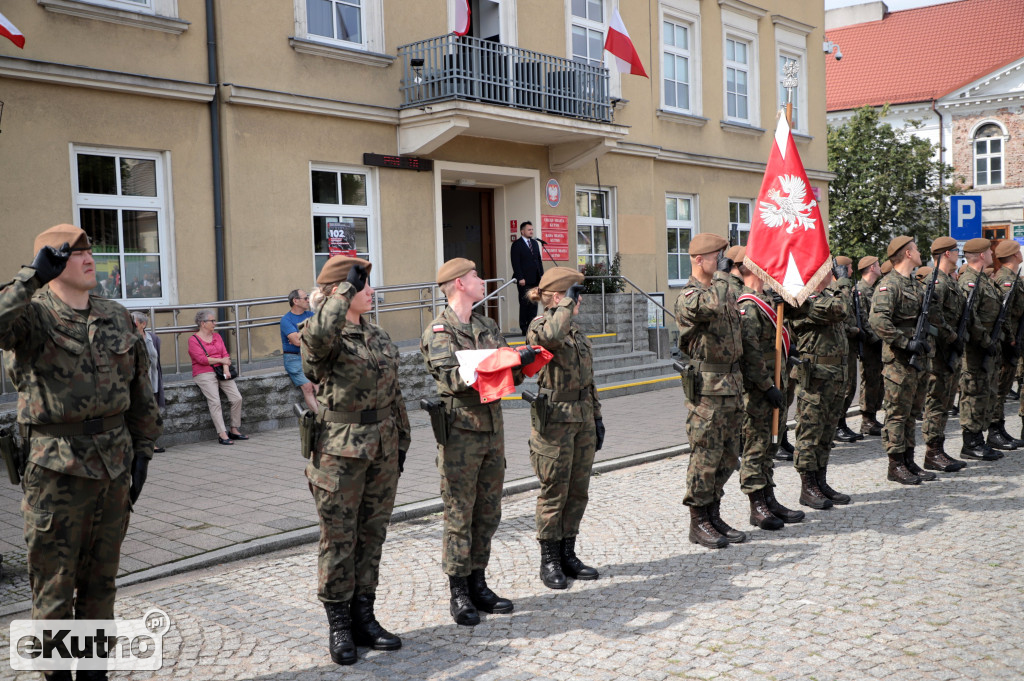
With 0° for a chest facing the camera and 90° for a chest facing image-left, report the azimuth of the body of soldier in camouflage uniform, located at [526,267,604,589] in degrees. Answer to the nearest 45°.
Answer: approximately 315°

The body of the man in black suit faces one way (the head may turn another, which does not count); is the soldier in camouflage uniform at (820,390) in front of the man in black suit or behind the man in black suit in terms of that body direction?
in front

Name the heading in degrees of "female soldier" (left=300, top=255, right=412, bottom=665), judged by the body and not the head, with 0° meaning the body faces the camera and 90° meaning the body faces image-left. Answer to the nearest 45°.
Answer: approximately 315°

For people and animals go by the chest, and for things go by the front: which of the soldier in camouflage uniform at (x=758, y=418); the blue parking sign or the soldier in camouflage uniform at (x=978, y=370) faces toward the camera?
the blue parking sign

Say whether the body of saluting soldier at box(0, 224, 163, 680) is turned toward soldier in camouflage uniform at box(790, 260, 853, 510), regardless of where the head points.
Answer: no

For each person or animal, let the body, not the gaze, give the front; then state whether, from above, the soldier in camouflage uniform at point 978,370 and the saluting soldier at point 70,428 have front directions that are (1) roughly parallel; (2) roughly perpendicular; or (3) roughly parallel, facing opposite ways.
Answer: roughly parallel

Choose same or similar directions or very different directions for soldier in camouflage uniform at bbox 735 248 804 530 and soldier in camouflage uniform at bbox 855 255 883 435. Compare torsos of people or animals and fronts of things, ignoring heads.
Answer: same or similar directions
